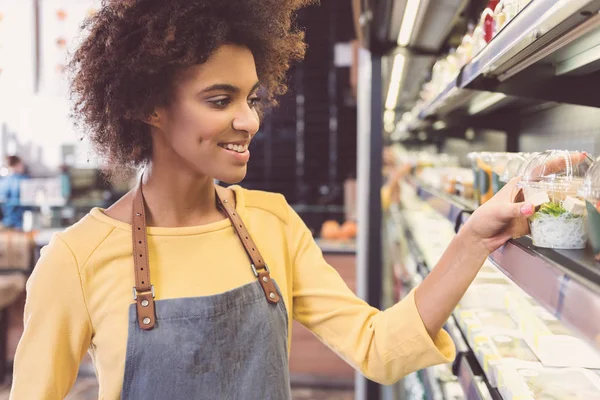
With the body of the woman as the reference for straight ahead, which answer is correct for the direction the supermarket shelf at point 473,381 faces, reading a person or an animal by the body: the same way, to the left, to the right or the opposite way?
to the right

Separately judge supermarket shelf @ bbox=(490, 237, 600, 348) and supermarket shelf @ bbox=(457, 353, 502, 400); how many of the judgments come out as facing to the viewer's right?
0

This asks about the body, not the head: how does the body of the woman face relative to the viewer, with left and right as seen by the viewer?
facing the viewer and to the right of the viewer

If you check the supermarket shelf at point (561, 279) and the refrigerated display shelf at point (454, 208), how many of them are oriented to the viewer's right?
0

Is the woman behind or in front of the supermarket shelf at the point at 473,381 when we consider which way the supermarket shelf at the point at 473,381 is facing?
in front

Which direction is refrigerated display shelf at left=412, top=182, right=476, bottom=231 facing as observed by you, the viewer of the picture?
facing the viewer and to the left of the viewer

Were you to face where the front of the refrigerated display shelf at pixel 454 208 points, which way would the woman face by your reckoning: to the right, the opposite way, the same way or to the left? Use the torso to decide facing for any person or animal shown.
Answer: to the left
